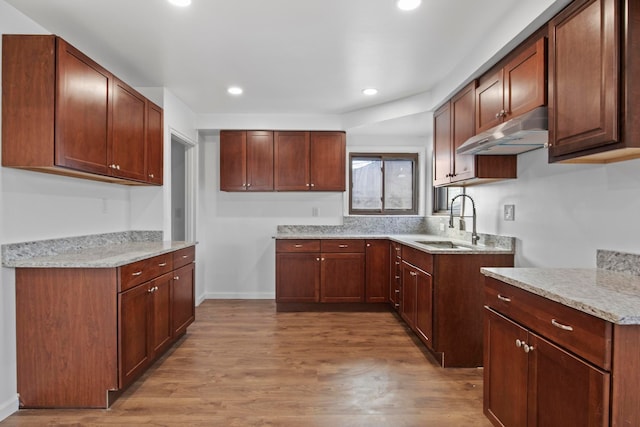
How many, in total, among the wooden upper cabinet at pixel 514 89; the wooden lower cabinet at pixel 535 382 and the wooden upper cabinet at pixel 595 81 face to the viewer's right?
0

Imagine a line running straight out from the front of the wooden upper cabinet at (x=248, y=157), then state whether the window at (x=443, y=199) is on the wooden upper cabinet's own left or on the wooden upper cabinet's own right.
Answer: on the wooden upper cabinet's own left

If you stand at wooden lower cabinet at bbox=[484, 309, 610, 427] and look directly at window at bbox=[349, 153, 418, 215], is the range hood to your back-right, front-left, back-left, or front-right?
front-right

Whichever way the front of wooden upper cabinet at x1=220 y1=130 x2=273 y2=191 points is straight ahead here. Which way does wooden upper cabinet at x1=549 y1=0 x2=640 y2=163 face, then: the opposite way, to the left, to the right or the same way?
to the right

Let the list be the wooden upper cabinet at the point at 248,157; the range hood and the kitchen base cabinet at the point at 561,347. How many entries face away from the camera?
0

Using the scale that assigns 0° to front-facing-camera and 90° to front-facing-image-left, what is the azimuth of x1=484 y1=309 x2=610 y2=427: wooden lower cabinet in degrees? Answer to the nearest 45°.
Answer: approximately 45°

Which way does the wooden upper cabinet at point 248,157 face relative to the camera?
toward the camera

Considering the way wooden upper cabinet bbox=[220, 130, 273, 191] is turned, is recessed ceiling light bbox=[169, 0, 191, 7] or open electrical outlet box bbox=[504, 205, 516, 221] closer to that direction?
the recessed ceiling light

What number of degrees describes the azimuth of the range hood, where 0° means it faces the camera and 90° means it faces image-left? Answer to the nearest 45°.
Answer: approximately 45°

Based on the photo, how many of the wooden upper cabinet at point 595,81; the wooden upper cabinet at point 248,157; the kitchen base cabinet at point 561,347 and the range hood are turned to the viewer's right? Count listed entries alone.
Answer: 0

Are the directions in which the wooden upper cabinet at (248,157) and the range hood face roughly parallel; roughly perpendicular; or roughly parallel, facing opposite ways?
roughly perpendicular

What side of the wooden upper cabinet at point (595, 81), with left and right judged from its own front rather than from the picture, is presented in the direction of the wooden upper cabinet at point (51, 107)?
front

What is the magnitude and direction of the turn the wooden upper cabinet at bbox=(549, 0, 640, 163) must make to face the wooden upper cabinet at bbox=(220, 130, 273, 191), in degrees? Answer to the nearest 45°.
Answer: approximately 45° to its right

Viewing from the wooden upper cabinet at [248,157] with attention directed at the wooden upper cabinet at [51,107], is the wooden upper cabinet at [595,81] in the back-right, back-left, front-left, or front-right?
front-left
